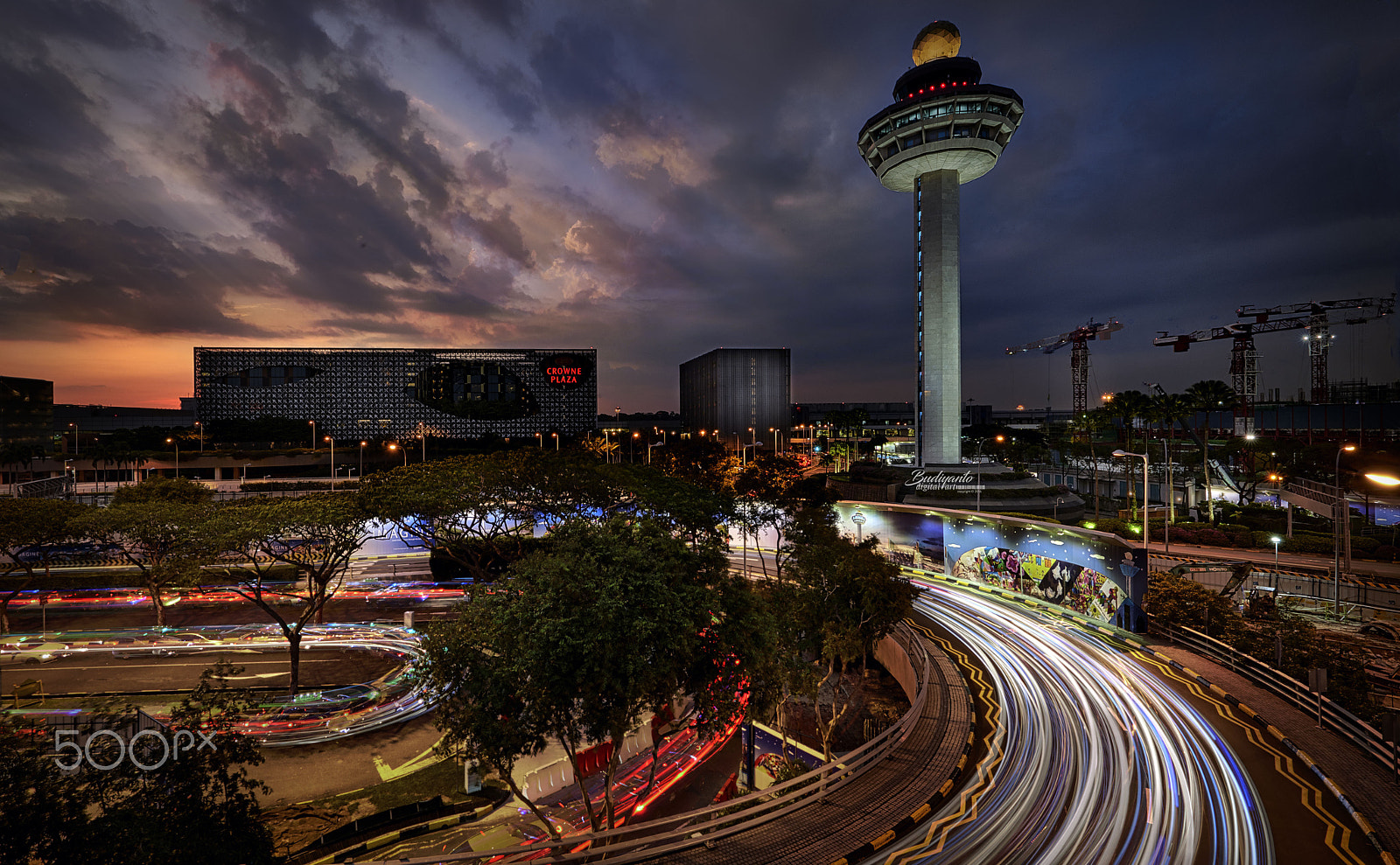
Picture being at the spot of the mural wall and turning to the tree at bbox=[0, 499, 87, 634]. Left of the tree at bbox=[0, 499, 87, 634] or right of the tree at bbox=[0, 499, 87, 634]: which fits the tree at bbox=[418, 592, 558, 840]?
left

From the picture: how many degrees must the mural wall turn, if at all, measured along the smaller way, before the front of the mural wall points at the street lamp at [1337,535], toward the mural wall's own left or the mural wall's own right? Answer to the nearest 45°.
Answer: approximately 135° to the mural wall's own left

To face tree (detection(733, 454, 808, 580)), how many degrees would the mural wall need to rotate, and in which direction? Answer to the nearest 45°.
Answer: approximately 45° to its right

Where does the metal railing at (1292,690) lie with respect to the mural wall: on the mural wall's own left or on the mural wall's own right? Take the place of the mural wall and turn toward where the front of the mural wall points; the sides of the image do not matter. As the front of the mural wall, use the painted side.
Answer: on the mural wall's own left
